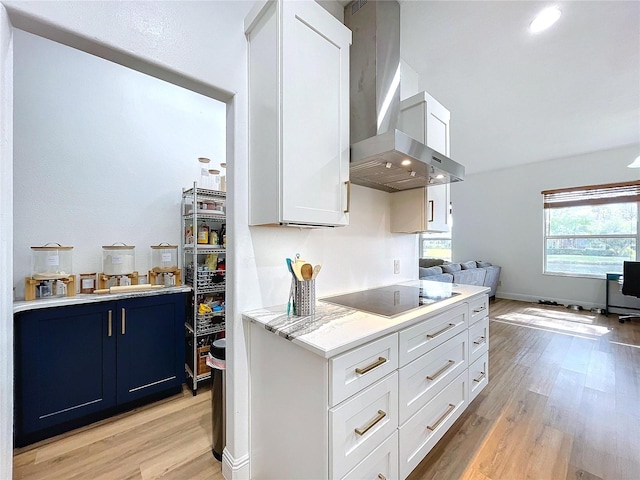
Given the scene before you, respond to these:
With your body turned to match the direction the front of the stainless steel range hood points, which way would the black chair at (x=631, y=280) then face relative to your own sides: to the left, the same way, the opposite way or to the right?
to the left

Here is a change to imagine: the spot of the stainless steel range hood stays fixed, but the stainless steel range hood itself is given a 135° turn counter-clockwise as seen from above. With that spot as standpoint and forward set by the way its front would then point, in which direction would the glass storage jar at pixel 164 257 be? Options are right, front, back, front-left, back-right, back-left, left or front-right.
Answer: left

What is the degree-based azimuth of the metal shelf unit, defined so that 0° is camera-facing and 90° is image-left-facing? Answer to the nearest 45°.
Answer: approximately 315°

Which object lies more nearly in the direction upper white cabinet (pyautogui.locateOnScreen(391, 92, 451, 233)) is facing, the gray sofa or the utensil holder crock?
the utensil holder crock

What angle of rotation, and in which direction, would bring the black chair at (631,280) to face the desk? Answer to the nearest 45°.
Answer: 0° — it already faces it

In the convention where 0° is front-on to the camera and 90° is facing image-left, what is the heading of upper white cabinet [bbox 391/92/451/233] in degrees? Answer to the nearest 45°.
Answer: approximately 315°

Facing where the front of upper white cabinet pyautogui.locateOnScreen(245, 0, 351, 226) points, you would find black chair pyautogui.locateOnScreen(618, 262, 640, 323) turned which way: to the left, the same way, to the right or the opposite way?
to the left

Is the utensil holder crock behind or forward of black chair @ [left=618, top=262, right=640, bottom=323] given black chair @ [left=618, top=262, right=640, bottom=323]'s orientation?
behind

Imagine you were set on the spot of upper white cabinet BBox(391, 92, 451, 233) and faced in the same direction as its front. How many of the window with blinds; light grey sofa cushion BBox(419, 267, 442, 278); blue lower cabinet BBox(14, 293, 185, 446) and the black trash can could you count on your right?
2

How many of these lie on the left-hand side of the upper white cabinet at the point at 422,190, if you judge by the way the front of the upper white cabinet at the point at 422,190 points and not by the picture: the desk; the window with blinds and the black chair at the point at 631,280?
3
